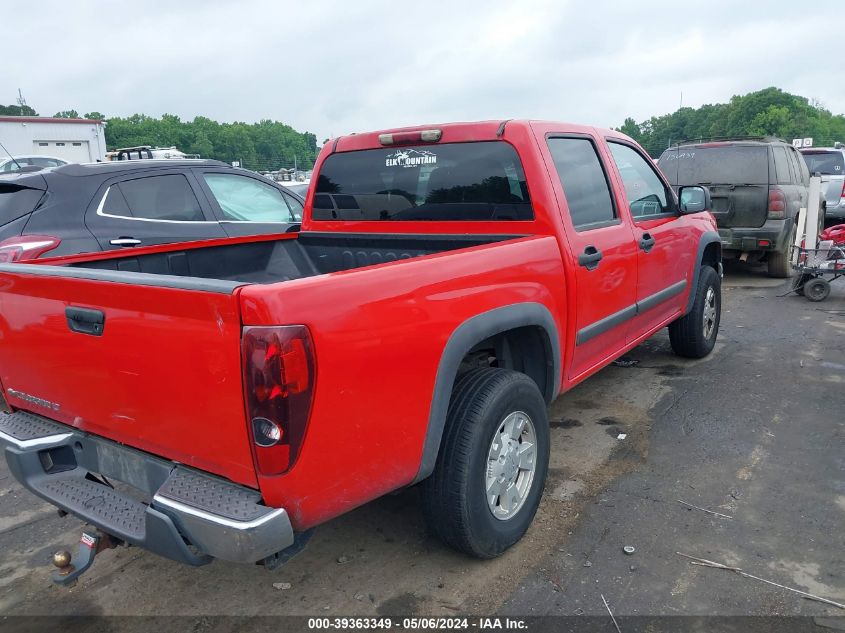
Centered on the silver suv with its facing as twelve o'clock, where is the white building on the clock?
The white building is roughly at 9 o'clock from the silver suv.

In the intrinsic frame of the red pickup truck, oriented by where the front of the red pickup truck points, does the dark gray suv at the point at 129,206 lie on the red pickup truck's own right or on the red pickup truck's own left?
on the red pickup truck's own left

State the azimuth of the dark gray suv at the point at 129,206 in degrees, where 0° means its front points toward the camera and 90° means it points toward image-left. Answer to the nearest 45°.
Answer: approximately 225°

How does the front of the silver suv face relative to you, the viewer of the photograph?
facing away from the viewer

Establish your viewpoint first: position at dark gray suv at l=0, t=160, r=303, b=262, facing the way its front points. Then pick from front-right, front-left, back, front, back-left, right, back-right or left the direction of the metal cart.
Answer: front-right

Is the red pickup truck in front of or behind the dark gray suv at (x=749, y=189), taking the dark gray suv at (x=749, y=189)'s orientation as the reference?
behind

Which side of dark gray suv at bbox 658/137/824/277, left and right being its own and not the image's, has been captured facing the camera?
back

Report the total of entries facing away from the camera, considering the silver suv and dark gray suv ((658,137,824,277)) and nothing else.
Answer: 2

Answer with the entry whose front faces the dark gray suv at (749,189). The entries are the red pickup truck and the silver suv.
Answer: the red pickup truck
